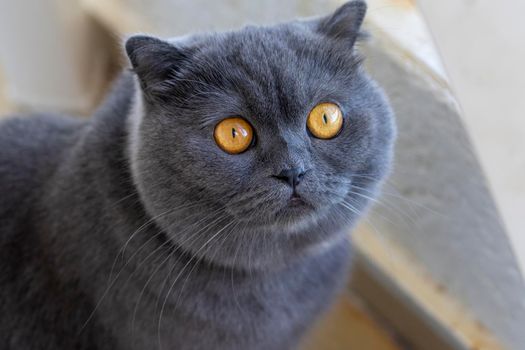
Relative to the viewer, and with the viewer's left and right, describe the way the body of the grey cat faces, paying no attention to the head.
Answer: facing the viewer and to the right of the viewer
